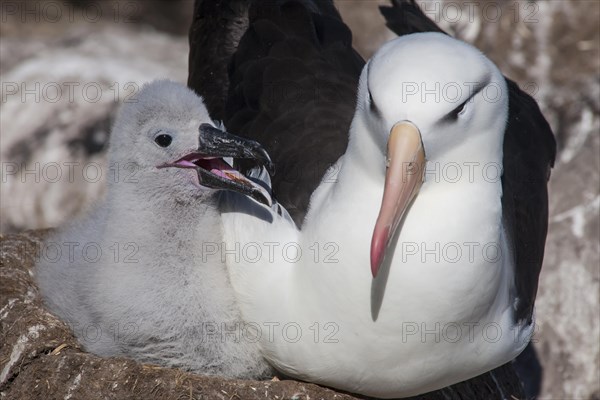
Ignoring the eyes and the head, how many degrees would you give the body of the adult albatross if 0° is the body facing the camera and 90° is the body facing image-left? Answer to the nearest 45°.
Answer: approximately 0°
